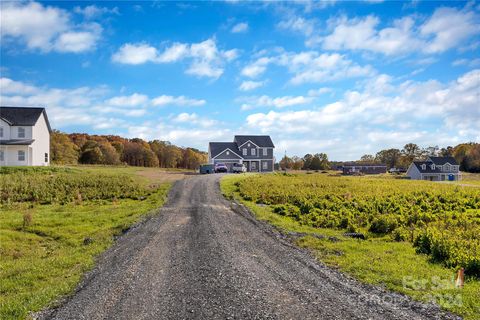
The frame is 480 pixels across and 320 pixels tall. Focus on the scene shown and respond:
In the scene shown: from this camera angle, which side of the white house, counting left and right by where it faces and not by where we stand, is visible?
front
